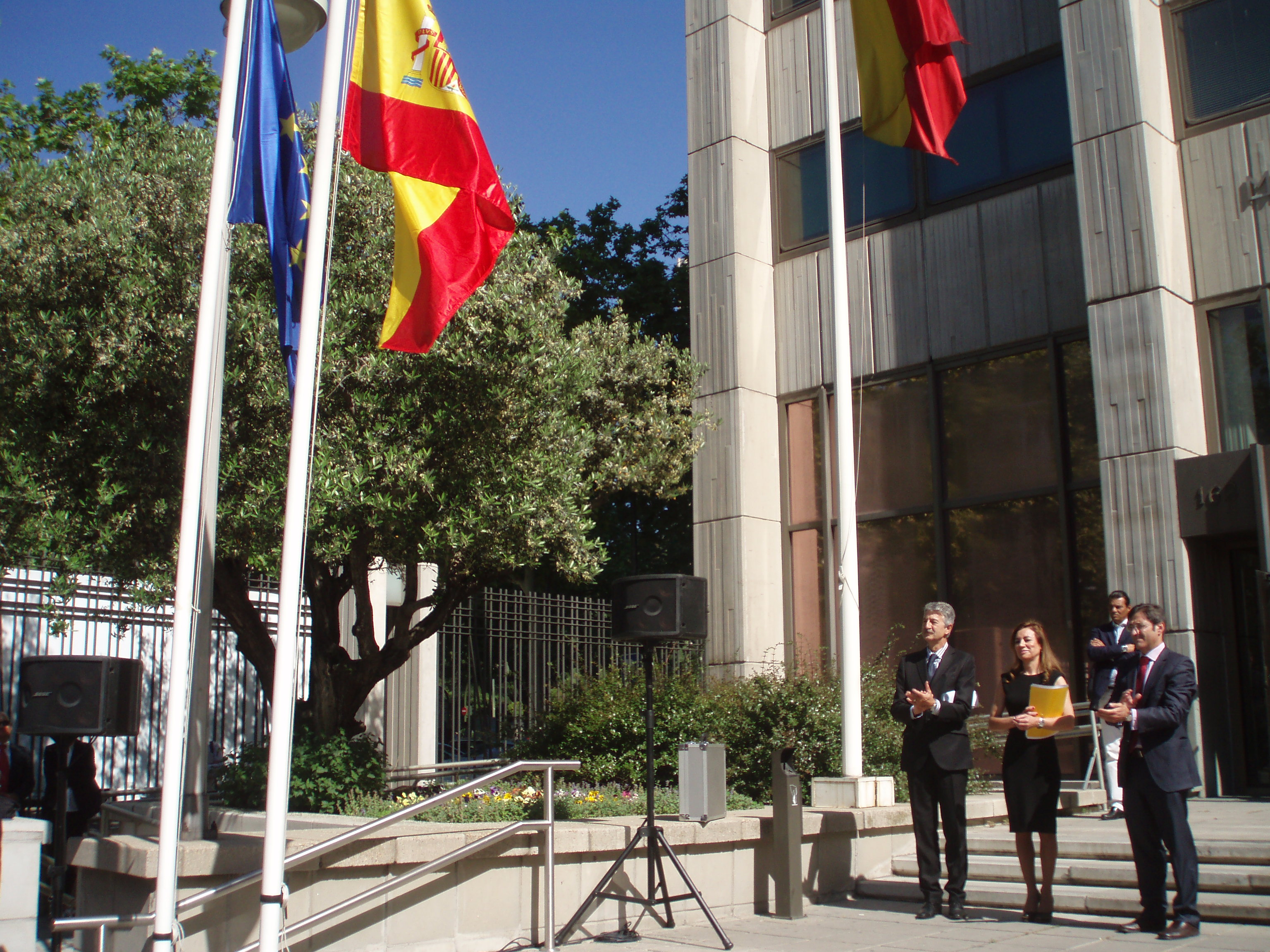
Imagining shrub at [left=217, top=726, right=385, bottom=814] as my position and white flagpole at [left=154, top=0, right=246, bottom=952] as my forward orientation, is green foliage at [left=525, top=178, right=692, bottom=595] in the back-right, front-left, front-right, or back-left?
back-left

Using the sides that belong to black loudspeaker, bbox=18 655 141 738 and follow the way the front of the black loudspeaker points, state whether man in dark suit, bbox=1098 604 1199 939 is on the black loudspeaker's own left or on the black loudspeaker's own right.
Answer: on the black loudspeaker's own left

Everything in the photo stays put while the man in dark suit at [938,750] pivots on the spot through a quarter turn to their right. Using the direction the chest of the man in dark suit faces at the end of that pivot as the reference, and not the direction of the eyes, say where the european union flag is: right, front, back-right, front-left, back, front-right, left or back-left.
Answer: left

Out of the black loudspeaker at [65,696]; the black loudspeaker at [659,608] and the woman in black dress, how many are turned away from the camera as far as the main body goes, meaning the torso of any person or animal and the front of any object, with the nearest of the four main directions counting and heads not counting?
0

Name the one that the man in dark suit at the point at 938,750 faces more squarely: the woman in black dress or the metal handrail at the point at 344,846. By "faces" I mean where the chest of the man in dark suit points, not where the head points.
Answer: the metal handrail

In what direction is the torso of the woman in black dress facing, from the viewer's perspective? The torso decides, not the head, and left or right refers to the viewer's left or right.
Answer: facing the viewer and to the left of the viewer

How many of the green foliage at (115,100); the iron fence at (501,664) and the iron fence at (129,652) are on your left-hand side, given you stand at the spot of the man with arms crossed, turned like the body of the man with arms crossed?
0

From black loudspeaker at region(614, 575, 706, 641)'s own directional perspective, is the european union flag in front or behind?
in front

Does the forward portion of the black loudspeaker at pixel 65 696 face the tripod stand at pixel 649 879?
no

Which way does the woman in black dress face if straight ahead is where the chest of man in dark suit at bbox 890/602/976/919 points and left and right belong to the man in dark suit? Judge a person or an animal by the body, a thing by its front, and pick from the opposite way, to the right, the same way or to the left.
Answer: the same way

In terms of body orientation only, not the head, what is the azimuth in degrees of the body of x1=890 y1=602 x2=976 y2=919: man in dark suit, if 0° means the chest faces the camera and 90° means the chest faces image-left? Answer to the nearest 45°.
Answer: approximately 45°

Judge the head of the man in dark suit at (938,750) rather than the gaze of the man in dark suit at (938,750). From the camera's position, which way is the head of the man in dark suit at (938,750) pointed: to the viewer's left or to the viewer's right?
to the viewer's left

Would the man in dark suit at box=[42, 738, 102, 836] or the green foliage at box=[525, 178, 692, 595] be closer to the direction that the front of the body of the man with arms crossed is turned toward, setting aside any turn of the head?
the man in dark suit

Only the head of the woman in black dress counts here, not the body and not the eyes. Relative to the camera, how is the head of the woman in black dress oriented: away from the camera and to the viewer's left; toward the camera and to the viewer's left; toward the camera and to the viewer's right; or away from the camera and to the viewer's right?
toward the camera and to the viewer's left

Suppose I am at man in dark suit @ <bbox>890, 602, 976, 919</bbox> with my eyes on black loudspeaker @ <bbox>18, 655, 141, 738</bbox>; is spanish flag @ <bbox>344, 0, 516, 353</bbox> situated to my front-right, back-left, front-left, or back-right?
front-left

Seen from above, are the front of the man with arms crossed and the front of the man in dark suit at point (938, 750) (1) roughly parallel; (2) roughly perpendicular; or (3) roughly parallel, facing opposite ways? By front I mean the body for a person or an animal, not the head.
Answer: roughly parallel

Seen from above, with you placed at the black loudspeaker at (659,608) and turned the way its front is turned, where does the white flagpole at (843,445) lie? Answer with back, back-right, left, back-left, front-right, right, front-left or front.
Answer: back

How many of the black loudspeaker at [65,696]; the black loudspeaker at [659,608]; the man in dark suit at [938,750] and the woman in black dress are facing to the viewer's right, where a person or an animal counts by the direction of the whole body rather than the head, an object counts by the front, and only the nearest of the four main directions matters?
0
